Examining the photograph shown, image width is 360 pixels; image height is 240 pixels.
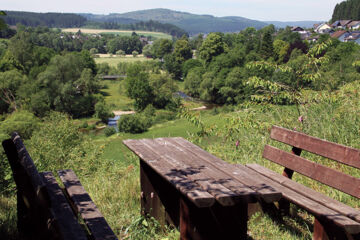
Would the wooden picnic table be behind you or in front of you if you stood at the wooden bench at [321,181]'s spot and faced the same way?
in front

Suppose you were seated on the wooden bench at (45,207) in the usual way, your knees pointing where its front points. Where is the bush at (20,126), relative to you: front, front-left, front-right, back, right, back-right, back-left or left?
left

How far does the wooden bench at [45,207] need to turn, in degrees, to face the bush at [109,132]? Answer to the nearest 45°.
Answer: approximately 90° to its left

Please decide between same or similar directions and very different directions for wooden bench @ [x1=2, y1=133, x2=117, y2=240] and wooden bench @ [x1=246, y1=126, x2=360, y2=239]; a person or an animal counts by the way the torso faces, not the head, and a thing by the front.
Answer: very different directions

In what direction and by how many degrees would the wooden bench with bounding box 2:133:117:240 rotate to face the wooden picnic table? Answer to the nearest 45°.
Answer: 0° — it already faces it

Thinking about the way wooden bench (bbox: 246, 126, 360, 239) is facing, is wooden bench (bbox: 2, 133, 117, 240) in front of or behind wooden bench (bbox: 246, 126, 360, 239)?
in front

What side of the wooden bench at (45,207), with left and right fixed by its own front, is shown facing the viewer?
right

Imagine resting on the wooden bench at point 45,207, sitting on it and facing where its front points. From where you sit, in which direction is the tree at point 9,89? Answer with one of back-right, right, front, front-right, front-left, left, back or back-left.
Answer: left

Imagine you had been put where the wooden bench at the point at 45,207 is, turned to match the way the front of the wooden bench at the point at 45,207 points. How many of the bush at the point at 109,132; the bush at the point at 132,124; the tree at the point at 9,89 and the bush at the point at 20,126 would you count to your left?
4

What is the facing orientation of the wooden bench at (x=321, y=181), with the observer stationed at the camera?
facing the viewer and to the left of the viewer

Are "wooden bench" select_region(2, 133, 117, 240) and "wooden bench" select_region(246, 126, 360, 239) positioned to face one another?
yes

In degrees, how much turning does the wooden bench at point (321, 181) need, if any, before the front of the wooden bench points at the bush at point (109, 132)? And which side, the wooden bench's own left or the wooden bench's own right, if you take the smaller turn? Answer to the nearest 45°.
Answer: approximately 90° to the wooden bench's own right

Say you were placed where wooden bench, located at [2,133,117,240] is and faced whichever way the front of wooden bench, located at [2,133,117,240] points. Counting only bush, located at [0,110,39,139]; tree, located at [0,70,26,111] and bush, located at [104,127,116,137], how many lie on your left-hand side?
3

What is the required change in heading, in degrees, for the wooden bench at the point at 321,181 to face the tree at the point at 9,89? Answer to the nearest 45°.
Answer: approximately 90° to its right

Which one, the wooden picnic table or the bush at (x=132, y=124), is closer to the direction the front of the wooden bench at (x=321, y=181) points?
the wooden picnic table
